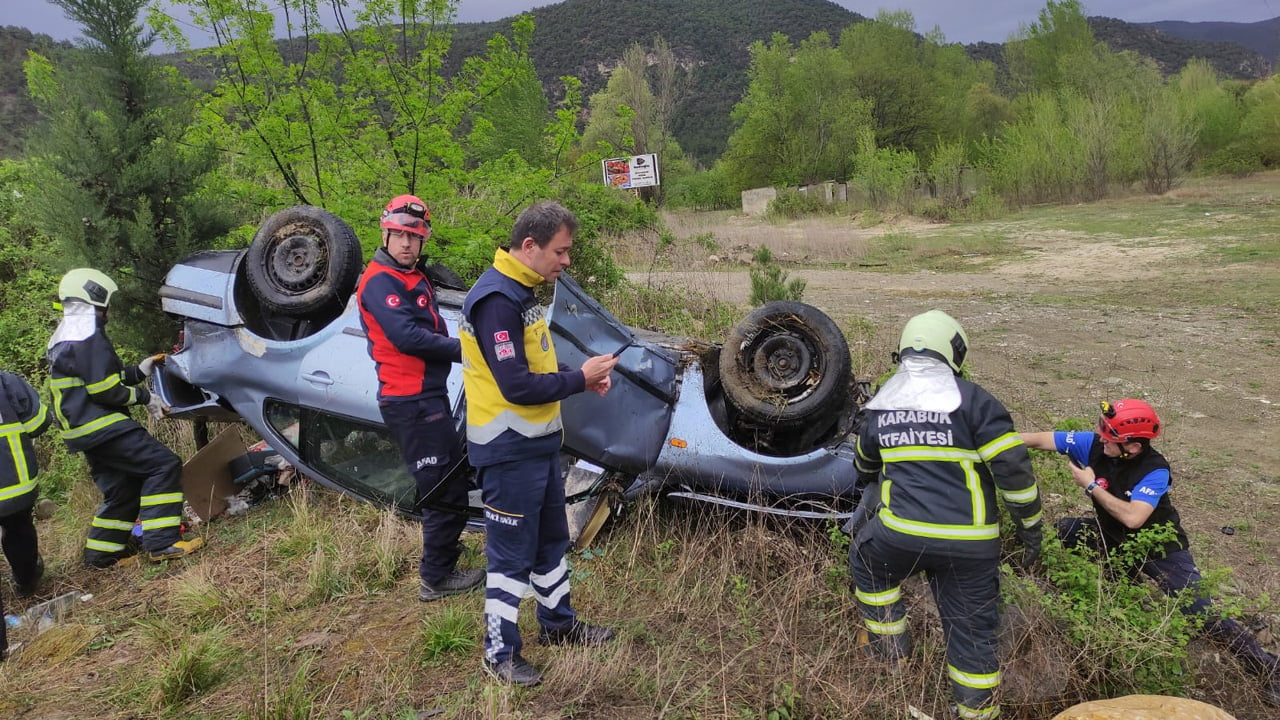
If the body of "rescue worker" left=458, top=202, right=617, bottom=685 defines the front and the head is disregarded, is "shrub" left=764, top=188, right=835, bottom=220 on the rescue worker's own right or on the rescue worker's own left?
on the rescue worker's own left

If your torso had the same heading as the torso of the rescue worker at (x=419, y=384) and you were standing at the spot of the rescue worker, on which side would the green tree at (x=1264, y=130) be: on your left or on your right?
on your left

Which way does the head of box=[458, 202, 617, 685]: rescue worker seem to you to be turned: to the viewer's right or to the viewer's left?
to the viewer's right

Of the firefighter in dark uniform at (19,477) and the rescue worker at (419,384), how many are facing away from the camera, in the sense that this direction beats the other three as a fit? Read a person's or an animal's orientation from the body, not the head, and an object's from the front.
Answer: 1

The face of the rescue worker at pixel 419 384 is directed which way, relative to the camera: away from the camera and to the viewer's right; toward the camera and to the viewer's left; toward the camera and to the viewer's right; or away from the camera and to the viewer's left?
toward the camera and to the viewer's right

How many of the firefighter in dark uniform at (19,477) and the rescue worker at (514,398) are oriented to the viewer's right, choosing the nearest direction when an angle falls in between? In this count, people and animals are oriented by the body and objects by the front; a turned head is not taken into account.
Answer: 1

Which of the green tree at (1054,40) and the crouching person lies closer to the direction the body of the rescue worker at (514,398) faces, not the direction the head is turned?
the crouching person

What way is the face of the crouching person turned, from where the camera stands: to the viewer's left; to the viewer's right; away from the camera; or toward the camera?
to the viewer's left
